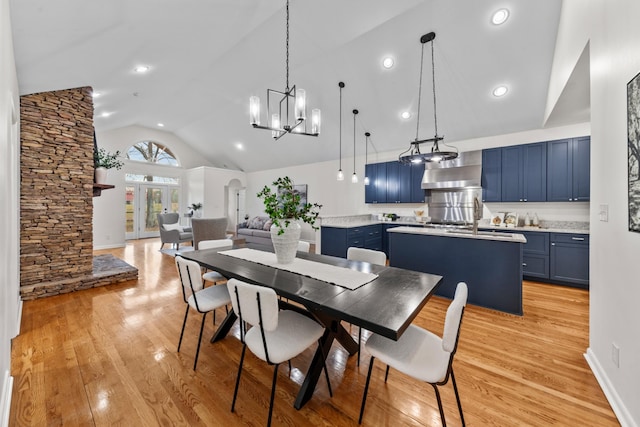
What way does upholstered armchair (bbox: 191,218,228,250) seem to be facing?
away from the camera

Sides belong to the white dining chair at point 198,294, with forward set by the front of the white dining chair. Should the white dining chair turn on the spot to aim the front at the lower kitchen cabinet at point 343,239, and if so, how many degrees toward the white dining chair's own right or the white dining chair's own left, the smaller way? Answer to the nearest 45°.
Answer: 0° — it already faces it

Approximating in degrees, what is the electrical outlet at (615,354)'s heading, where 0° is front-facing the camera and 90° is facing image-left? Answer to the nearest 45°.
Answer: approximately 90°

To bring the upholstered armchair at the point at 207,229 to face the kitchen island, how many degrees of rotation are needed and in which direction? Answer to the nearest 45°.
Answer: approximately 135° to its right

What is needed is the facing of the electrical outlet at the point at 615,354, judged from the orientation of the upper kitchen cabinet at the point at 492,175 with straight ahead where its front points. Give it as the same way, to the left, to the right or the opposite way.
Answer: to the right

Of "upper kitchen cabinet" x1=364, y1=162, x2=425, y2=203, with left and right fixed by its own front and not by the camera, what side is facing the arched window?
right

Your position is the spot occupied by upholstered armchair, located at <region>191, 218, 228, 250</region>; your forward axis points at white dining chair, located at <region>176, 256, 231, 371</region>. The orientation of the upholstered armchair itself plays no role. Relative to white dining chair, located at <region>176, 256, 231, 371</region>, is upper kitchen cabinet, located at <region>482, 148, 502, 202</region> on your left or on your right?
left

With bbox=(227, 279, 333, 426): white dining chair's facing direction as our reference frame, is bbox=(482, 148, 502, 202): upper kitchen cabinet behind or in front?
in front

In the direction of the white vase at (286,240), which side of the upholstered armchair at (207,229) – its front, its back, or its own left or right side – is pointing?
back
